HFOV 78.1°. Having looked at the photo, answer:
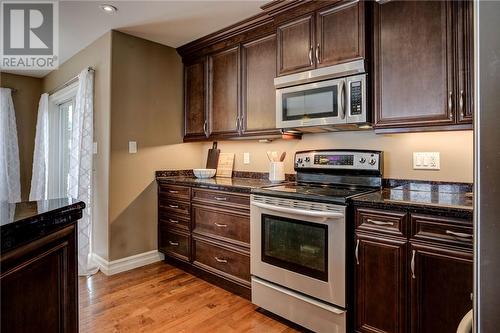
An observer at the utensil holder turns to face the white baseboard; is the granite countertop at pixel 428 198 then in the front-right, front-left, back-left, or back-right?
back-left

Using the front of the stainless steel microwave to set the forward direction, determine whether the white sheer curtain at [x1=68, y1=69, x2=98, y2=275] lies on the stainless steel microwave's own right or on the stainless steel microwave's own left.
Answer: on the stainless steel microwave's own right

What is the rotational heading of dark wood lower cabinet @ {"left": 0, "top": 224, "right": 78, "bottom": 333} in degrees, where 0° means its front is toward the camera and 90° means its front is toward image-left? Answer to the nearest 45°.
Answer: approximately 315°

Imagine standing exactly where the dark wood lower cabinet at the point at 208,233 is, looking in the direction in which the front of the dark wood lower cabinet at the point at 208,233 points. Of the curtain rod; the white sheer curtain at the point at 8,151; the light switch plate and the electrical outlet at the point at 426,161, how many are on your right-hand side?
3

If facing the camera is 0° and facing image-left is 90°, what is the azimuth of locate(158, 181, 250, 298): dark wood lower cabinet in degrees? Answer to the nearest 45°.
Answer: approximately 45°

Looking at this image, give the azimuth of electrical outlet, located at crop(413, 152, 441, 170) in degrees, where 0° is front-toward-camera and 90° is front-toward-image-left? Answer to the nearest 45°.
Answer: approximately 0°

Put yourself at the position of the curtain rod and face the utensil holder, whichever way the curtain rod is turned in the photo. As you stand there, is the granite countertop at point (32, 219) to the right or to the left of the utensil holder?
right

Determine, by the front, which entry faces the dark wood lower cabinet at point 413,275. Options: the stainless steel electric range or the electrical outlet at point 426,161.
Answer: the electrical outlet

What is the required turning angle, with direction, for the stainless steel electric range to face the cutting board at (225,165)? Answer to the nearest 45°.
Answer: approximately 90° to its right

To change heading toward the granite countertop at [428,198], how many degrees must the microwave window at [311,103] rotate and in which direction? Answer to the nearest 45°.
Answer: approximately 90° to its left
